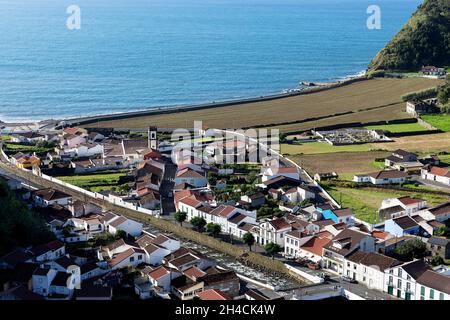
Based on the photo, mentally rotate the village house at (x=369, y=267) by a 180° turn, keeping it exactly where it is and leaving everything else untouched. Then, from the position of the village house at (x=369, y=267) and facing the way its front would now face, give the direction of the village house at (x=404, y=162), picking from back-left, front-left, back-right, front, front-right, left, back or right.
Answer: front-left

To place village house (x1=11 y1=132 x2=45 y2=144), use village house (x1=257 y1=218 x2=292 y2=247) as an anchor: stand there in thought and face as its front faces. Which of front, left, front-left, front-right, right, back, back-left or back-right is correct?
right

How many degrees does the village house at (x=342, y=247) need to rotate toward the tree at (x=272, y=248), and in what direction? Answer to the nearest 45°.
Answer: approximately 45° to its right

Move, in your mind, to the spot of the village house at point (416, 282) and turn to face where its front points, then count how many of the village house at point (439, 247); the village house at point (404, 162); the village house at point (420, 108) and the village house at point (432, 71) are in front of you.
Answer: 0

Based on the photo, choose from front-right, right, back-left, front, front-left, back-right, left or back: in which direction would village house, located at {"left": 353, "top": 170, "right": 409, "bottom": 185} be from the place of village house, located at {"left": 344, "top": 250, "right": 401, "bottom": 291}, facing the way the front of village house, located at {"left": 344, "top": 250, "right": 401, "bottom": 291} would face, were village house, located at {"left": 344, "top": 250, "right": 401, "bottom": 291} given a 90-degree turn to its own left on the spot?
back-left

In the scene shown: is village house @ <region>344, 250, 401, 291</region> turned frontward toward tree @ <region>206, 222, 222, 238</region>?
no

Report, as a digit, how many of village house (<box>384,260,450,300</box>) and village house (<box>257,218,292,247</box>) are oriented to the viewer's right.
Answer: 0

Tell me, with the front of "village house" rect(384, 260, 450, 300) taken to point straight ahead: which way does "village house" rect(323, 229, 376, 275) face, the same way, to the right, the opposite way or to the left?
the same way

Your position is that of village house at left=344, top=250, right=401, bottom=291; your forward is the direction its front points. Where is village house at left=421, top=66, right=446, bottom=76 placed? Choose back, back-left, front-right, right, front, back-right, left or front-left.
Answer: back-right

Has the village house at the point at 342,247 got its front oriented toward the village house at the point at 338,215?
no

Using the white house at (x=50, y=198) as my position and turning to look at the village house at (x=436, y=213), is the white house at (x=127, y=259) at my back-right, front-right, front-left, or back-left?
front-right

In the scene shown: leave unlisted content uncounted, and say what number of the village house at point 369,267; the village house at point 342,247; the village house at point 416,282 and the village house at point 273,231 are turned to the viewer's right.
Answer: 0

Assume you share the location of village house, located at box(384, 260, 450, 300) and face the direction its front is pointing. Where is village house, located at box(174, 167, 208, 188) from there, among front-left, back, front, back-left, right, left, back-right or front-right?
right

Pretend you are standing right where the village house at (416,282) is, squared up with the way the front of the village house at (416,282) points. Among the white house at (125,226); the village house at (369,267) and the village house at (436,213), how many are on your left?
0

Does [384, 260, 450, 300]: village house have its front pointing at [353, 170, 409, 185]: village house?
no

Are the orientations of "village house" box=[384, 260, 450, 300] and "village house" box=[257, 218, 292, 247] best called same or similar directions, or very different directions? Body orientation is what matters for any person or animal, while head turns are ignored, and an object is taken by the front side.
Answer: same or similar directions

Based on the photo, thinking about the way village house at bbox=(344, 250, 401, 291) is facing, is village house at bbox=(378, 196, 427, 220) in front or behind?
behind

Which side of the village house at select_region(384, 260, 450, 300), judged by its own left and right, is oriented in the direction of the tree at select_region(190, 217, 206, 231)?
right
